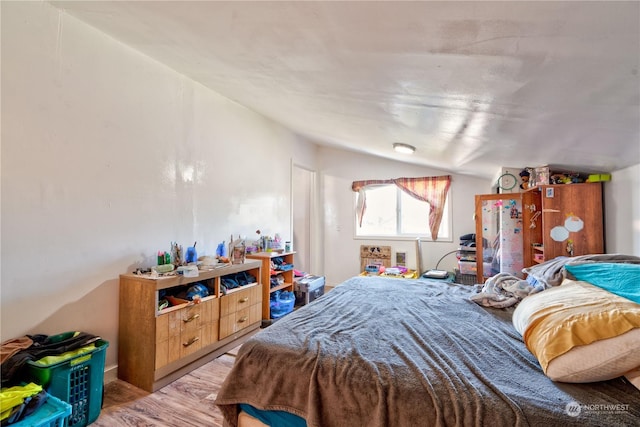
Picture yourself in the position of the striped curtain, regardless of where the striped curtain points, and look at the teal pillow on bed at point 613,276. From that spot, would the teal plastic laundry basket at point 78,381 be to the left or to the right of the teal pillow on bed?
right

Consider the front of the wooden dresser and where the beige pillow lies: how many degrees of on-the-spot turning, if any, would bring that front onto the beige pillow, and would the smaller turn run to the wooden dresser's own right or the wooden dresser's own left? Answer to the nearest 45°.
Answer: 0° — it already faces it

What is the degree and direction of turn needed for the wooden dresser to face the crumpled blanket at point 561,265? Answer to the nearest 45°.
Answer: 0° — it already faces it

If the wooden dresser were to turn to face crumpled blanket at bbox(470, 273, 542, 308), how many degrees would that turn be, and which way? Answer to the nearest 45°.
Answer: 0° — it already faces it

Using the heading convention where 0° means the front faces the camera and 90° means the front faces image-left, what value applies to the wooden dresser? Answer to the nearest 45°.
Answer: approximately 315°

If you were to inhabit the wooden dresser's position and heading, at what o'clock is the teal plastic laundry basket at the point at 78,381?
The teal plastic laundry basket is roughly at 3 o'clock from the wooden dresser.

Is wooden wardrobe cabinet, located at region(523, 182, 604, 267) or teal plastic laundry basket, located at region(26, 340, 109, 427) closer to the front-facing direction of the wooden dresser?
the wooden wardrobe cabinet

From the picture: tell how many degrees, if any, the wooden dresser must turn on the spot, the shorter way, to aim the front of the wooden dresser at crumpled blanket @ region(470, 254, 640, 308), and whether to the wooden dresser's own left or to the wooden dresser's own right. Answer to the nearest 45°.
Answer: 0° — it already faces it

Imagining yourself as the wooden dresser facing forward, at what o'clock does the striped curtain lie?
The striped curtain is roughly at 10 o'clock from the wooden dresser.

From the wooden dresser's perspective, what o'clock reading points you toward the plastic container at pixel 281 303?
The plastic container is roughly at 9 o'clock from the wooden dresser.
